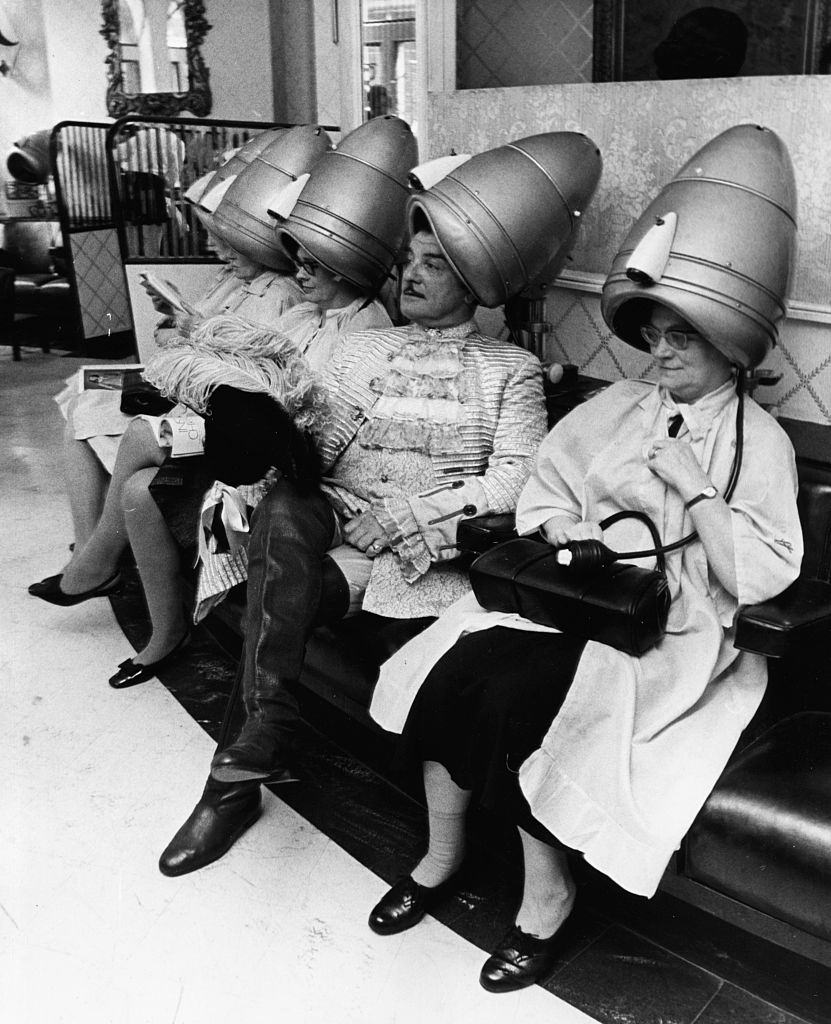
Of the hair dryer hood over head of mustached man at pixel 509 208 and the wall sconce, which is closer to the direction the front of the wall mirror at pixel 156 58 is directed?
the hair dryer hood over head of mustached man

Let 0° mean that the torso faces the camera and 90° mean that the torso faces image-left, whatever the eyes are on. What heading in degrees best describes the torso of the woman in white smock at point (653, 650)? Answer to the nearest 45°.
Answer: approximately 45°

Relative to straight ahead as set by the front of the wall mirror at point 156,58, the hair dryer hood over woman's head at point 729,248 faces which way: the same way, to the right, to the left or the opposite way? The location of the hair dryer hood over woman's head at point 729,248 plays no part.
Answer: to the right

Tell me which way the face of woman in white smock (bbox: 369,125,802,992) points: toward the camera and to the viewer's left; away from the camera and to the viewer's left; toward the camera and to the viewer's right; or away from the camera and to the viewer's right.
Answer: toward the camera and to the viewer's left

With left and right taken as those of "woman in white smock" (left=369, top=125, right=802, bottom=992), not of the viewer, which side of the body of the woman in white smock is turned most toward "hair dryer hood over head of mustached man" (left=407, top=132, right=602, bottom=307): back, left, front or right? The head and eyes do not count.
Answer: right

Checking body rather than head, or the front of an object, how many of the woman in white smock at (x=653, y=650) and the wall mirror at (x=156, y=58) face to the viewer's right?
0

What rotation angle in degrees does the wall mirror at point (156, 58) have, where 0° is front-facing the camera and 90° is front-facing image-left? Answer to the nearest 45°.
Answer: approximately 0°

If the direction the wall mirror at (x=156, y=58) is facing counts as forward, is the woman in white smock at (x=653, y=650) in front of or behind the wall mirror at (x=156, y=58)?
in front

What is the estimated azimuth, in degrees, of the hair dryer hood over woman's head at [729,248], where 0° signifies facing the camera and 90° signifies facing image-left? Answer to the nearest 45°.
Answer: approximately 45°

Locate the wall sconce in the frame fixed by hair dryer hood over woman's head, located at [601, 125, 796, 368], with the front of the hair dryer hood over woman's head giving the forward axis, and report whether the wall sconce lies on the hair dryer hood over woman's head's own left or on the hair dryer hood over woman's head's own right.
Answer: on the hair dryer hood over woman's head's own right
